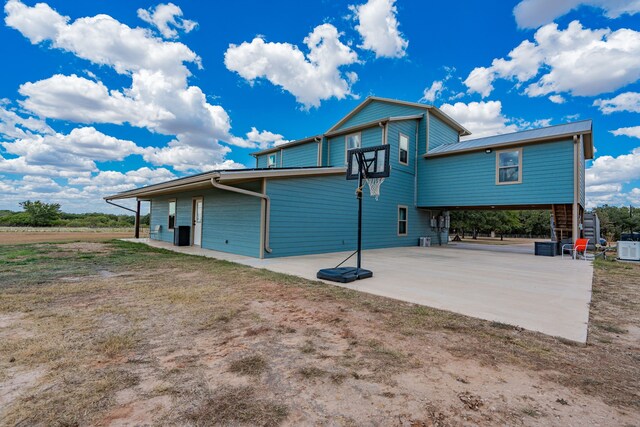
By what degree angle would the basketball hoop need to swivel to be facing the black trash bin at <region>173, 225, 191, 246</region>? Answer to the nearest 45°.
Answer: approximately 90° to its left

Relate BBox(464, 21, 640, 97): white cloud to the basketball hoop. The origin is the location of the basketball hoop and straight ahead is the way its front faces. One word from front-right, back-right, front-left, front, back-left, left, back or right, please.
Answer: front

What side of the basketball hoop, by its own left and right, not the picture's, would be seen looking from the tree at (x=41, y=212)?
left

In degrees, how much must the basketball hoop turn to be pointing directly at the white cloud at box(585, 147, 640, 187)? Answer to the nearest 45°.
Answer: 0° — it already faces it

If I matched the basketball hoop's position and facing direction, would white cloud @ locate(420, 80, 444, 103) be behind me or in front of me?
in front
